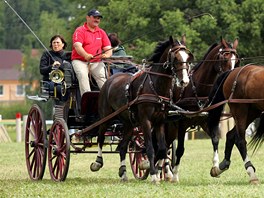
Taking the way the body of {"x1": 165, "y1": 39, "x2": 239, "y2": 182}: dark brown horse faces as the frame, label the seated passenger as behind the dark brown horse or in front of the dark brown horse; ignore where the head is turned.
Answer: behind

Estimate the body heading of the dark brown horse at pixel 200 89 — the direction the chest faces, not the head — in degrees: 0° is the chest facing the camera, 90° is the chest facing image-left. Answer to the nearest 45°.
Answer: approximately 315°

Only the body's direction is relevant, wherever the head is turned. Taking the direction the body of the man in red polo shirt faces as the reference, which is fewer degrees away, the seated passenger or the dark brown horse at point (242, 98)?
the dark brown horse
